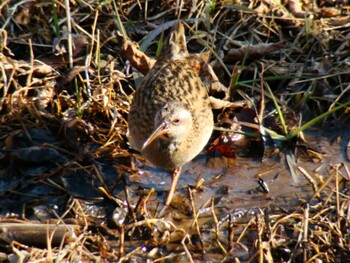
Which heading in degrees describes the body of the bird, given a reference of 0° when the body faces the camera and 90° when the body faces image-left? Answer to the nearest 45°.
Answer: approximately 0°
